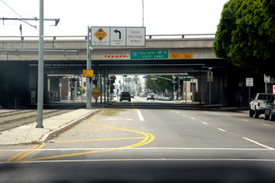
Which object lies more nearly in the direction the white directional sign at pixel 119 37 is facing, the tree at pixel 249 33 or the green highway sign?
the tree

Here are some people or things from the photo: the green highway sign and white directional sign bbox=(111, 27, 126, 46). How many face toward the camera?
2

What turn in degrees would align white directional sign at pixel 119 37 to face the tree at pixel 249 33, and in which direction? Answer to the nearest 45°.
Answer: approximately 45° to its left

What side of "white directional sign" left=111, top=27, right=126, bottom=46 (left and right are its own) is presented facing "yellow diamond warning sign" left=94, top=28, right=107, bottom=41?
right

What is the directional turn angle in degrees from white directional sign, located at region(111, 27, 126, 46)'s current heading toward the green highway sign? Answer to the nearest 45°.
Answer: approximately 90° to its left

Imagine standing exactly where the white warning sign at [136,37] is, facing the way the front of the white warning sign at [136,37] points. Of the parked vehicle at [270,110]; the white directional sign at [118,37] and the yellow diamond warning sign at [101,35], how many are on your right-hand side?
2

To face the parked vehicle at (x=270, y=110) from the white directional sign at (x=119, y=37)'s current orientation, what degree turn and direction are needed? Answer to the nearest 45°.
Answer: approximately 45° to its left

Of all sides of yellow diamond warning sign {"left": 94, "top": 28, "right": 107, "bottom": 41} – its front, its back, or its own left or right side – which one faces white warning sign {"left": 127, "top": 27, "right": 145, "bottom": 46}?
left

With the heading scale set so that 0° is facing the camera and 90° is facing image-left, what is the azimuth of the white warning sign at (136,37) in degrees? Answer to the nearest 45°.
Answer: approximately 0°

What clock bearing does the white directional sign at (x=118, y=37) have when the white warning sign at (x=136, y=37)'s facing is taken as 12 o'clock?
the white directional sign at (x=118, y=37) is roughly at 3 o'clock from the white warning sign at (x=136, y=37).

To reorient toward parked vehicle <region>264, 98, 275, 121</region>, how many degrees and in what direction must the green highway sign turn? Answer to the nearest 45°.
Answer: approximately 45° to its left

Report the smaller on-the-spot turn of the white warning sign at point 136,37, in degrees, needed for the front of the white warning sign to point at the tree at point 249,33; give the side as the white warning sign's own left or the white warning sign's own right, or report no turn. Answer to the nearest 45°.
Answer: approximately 45° to the white warning sign's own left

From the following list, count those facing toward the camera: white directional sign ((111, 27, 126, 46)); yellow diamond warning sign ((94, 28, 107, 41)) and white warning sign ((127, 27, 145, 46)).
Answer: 3

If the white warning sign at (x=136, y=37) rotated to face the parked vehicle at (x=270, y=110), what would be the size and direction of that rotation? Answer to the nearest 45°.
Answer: approximately 45° to its left

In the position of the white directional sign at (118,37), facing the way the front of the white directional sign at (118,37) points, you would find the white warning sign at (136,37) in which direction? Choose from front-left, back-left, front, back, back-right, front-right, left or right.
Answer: left

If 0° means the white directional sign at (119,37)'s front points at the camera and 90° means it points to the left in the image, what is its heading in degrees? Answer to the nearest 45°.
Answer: approximately 0°

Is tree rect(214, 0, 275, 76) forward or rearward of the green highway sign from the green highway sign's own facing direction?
forward
